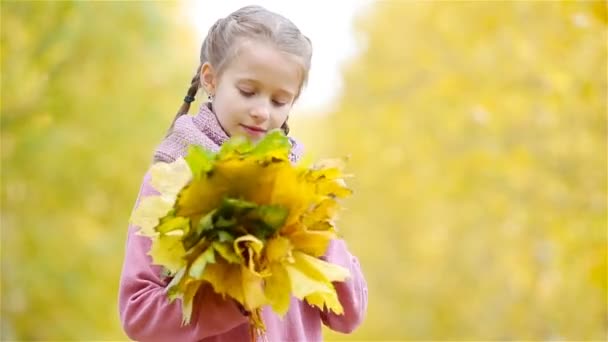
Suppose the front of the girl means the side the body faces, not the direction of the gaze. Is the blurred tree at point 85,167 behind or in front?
behind

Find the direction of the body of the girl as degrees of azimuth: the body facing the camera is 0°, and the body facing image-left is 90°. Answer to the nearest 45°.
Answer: approximately 315°
